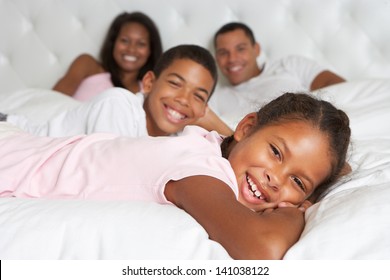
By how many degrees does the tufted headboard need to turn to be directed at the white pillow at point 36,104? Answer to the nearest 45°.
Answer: approximately 45° to its right

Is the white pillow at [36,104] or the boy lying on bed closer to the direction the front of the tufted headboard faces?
the boy lying on bed

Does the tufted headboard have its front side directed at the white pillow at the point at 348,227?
yes

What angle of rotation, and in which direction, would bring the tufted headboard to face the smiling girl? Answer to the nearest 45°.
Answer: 0° — it already faces them

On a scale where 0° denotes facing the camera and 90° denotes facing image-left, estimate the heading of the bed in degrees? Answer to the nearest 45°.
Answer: approximately 0°

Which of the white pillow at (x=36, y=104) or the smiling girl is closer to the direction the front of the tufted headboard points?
the smiling girl
